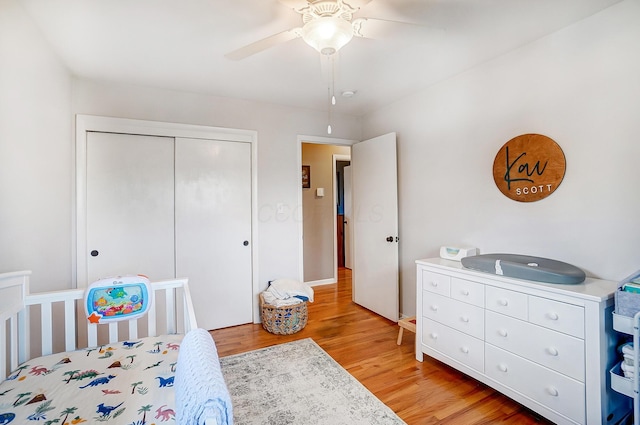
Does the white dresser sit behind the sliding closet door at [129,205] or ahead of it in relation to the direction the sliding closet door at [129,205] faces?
ahead

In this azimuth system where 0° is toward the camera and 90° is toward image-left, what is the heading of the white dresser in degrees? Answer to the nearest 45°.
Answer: approximately 45°

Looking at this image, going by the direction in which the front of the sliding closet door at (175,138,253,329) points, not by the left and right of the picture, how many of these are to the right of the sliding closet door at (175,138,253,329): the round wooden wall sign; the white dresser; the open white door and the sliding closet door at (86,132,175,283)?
1

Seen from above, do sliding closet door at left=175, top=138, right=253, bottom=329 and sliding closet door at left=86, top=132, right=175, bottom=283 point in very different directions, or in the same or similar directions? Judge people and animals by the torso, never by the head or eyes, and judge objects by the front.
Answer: same or similar directions

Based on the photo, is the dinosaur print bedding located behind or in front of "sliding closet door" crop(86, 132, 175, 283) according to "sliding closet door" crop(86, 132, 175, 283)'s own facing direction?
in front

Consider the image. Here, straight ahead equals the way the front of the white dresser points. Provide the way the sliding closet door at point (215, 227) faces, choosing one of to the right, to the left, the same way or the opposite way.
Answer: to the left

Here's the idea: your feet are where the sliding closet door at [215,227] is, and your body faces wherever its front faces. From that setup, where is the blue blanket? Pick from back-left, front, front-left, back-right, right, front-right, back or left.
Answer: front

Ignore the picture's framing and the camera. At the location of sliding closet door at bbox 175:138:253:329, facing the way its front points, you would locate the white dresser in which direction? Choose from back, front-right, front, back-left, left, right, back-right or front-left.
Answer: front-left

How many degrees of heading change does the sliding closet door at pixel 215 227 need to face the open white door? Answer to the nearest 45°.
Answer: approximately 90° to its left

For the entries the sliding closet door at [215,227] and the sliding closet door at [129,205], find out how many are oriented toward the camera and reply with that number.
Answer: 2

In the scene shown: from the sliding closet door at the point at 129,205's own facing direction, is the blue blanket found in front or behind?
in front

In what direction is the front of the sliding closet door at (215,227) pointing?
toward the camera

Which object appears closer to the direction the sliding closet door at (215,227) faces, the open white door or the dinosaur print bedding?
the dinosaur print bedding

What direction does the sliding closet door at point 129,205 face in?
toward the camera

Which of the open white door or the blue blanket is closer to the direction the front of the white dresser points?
the blue blanket
